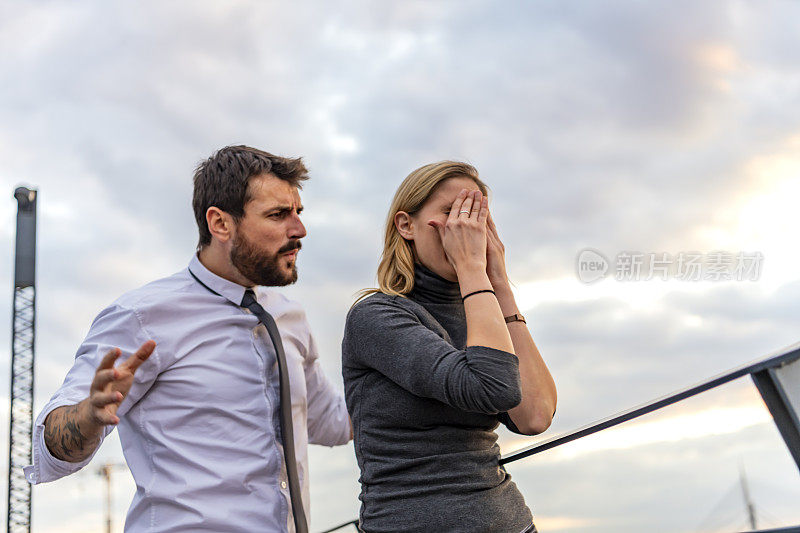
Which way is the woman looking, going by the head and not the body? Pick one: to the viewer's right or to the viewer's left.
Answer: to the viewer's right

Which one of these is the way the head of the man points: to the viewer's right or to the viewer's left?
to the viewer's right

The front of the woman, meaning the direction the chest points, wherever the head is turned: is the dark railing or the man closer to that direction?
the dark railing

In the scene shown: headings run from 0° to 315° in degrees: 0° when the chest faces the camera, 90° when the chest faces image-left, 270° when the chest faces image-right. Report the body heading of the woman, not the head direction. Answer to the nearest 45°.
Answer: approximately 315°

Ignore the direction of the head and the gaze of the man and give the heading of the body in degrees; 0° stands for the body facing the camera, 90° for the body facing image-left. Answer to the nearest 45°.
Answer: approximately 315°

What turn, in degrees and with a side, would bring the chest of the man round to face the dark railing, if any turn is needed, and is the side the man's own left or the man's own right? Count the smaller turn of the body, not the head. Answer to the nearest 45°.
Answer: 0° — they already face it
